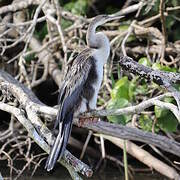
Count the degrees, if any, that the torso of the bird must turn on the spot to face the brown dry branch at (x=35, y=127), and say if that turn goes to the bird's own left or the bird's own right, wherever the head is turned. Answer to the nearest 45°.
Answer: approximately 135° to the bird's own right

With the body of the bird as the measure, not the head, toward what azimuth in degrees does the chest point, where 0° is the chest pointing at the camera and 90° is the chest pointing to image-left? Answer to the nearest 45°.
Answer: approximately 270°
